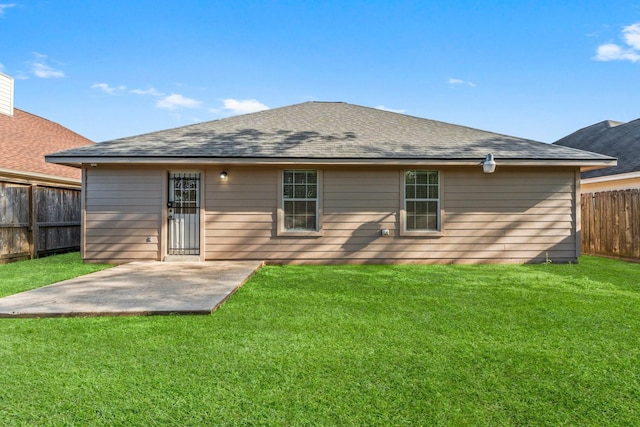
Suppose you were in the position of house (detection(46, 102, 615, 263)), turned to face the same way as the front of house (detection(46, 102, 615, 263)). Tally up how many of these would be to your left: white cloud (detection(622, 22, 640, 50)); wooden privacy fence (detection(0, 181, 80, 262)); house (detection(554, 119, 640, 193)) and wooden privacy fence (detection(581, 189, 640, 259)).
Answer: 1

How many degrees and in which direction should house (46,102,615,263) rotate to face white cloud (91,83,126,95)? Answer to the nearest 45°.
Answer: approximately 45° to its left

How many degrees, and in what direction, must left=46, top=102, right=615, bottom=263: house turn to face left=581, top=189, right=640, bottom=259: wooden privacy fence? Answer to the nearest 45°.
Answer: approximately 90° to its right

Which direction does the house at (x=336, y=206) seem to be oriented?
away from the camera
